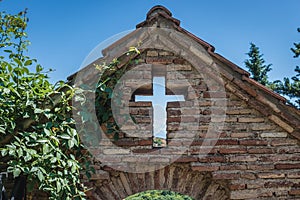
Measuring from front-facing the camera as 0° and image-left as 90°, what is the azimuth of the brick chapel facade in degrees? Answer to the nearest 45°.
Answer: approximately 0°

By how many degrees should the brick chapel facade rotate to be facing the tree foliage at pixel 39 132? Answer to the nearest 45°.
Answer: approximately 45° to its right

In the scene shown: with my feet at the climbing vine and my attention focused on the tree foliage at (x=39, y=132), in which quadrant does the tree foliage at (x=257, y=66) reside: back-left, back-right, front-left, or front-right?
back-right

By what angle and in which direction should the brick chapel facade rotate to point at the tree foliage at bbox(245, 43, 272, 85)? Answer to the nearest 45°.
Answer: approximately 180°

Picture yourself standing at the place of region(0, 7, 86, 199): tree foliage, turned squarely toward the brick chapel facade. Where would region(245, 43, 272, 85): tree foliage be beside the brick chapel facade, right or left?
left
